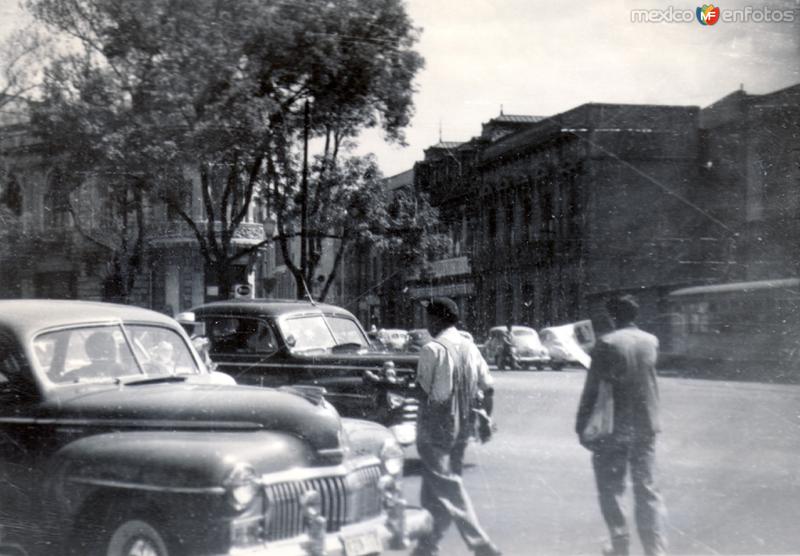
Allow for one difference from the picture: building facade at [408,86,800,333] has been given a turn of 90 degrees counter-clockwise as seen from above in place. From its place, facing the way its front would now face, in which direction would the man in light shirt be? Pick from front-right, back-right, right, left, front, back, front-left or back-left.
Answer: front-right

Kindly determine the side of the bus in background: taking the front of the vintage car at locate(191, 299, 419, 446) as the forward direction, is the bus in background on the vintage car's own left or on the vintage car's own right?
on the vintage car's own left

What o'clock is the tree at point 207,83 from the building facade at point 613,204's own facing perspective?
The tree is roughly at 11 o'clock from the building facade.

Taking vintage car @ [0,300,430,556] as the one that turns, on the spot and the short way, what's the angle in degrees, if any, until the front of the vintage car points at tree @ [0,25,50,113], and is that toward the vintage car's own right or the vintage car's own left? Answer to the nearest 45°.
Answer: approximately 135° to the vintage car's own left

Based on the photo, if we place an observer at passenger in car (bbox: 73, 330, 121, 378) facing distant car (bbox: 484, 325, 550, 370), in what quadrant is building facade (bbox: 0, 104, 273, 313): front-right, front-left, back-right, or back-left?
front-left

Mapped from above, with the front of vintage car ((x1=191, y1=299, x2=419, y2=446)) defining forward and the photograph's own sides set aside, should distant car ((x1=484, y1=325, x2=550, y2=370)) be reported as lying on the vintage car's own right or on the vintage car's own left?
on the vintage car's own left

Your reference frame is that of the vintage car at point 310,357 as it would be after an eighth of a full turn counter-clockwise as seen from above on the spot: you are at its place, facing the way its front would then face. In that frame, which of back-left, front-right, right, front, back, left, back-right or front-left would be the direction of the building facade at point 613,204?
front-left

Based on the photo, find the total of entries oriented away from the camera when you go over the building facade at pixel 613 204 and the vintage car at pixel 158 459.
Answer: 0

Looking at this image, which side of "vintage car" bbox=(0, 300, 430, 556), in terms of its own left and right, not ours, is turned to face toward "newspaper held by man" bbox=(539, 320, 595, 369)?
left

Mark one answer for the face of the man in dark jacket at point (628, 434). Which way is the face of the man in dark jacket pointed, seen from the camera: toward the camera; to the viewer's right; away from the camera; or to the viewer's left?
away from the camera

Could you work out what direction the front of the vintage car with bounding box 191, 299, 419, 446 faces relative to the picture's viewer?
facing the viewer and to the right of the viewer

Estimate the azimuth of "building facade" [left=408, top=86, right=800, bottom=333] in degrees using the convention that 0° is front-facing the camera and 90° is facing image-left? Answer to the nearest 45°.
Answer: approximately 45°

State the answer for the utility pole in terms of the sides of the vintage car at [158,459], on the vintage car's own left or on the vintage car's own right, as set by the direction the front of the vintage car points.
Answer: on the vintage car's own left

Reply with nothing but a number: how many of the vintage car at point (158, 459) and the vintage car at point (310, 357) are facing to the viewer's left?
0

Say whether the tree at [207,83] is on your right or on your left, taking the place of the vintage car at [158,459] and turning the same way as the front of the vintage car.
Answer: on your left

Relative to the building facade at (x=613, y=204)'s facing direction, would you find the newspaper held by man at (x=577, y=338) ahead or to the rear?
ahead
